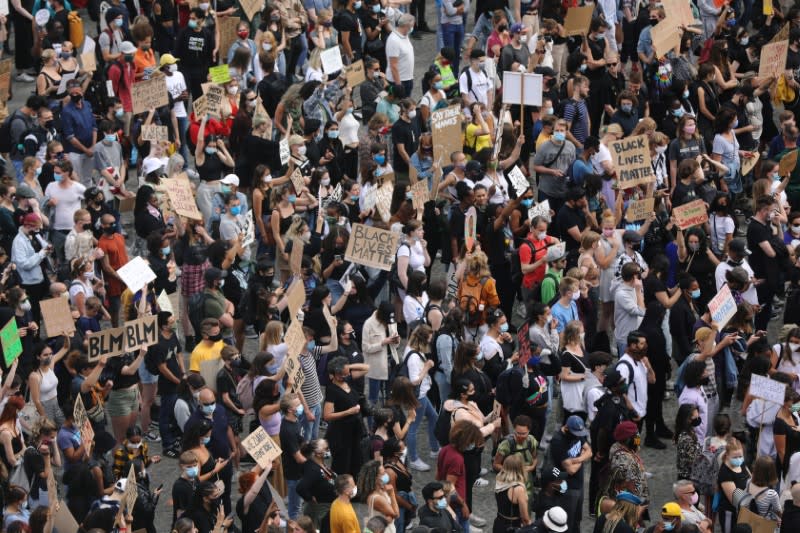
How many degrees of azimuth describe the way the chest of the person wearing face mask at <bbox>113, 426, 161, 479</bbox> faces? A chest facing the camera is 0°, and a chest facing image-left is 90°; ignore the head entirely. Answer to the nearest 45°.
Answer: approximately 315°
